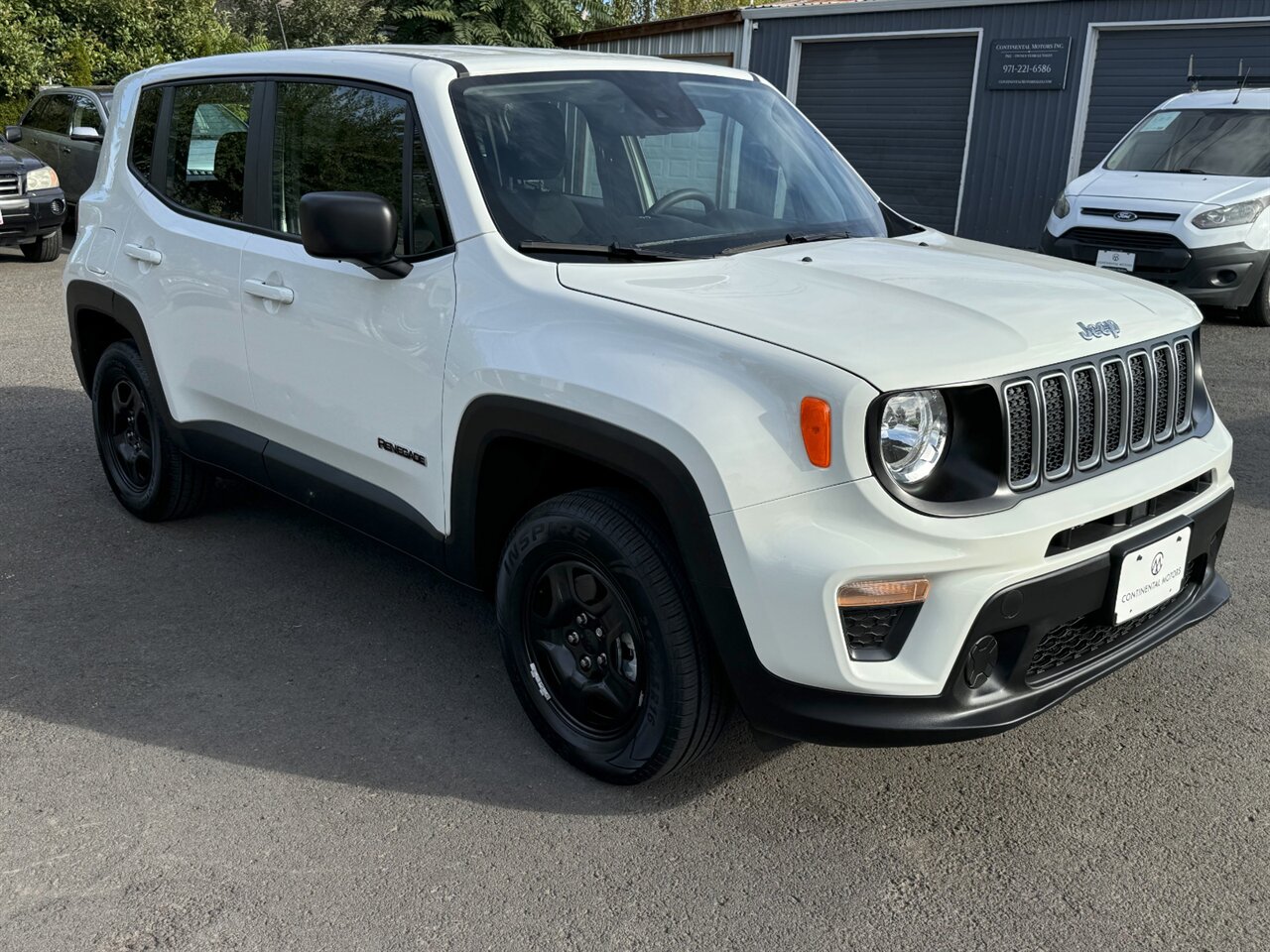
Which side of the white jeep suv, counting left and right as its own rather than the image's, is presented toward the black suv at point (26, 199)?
back

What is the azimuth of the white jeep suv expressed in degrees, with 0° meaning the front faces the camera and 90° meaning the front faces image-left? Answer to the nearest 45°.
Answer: approximately 315°
